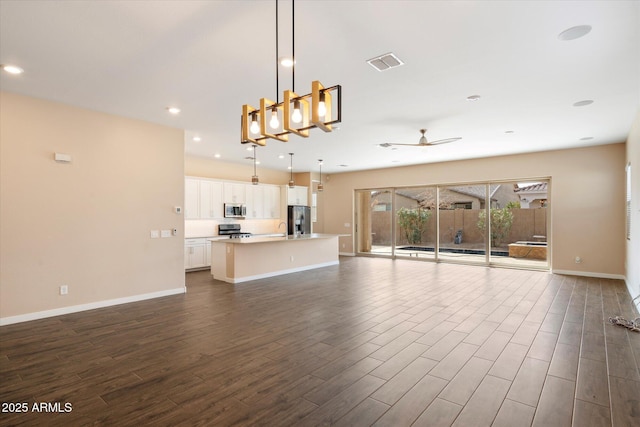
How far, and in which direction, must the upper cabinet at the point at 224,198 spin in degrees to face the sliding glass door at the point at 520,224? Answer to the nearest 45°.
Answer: approximately 45° to its left

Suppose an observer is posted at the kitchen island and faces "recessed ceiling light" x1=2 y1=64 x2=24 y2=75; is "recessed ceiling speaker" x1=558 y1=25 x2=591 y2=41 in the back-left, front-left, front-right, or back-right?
front-left

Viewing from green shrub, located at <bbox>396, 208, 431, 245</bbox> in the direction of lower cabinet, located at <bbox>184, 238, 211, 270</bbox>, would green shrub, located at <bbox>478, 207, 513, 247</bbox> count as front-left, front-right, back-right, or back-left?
back-left

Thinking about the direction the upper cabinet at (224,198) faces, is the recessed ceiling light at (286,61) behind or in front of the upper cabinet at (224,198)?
in front

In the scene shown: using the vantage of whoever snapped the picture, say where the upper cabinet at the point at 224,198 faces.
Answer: facing the viewer and to the right of the viewer

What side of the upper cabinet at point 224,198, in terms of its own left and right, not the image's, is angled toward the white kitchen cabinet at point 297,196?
left

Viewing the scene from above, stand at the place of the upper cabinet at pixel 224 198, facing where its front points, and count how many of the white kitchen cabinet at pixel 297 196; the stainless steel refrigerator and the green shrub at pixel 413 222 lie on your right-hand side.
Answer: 0

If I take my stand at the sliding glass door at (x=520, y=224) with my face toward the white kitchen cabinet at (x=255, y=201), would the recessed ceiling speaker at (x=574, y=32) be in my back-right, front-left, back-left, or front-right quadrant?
front-left

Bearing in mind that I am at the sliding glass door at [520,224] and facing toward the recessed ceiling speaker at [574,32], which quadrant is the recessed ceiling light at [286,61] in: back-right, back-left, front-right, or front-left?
front-right

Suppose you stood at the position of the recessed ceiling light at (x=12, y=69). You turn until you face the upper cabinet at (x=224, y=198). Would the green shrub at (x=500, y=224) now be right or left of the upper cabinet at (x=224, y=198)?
right
